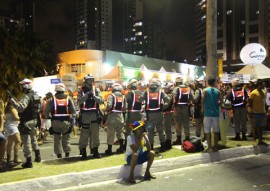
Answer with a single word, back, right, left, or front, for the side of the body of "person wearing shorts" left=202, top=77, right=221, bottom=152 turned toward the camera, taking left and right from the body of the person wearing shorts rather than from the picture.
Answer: back

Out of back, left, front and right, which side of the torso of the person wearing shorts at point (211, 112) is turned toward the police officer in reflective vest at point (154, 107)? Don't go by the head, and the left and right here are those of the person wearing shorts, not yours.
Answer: left

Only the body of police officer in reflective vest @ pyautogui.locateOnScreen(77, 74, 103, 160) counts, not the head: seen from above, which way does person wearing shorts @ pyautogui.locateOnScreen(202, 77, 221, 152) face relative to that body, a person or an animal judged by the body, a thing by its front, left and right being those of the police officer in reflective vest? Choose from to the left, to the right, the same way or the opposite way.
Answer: the opposite way
